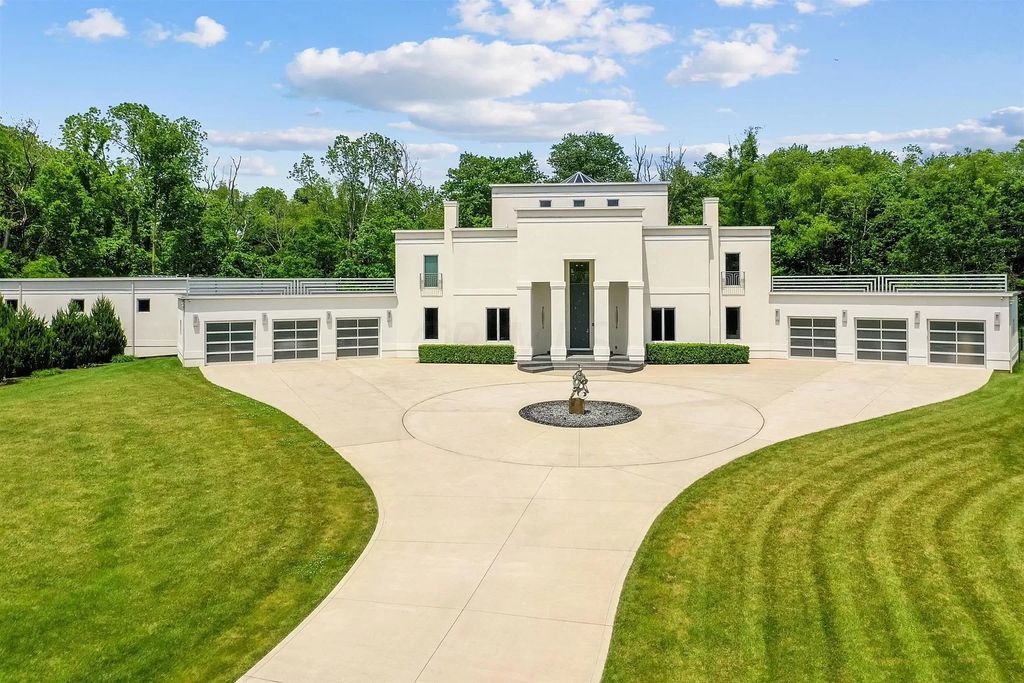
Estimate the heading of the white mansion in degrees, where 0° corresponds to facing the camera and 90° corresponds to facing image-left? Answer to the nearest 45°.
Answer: approximately 0°
